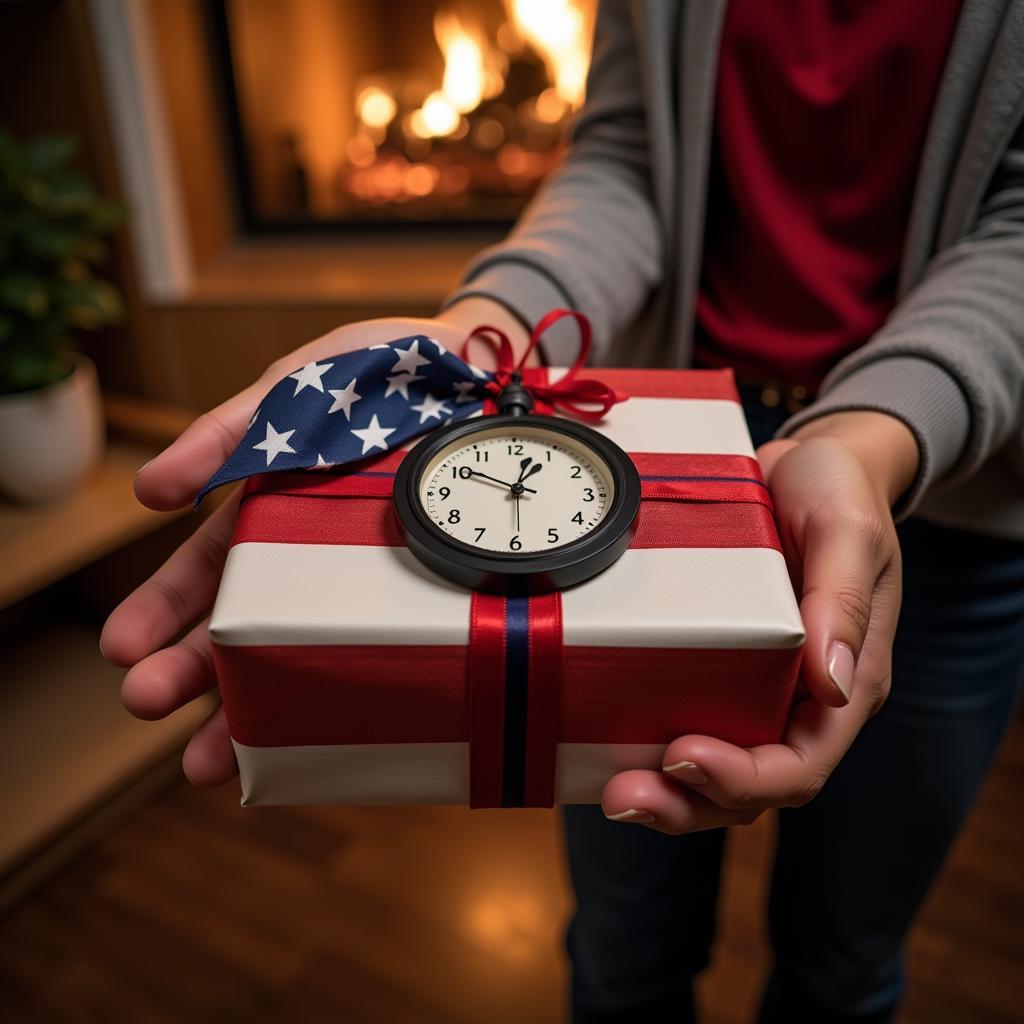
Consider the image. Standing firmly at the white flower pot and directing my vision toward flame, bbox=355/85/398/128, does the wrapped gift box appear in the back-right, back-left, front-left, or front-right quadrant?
back-right

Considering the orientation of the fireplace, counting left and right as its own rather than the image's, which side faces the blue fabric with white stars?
front

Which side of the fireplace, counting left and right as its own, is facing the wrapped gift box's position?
front

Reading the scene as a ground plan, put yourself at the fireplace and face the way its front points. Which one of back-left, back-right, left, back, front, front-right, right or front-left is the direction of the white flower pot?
front-right

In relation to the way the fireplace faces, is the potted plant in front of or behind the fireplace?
in front

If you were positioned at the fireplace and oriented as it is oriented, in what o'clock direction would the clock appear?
The clock is roughly at 12 o'clock from the fireplace.

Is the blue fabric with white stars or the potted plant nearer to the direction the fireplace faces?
the blue fabric with white stars

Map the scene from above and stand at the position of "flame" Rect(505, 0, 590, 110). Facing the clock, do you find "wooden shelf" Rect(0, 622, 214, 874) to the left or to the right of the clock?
right

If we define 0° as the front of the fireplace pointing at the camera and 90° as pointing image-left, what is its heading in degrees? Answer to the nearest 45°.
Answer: approximately 0°

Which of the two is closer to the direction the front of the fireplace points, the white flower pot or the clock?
the clock

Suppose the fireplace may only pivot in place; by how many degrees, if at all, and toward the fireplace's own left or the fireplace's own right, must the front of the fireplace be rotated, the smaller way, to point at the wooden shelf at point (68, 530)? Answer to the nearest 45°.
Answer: approximately 45° to the fireplace's own right
